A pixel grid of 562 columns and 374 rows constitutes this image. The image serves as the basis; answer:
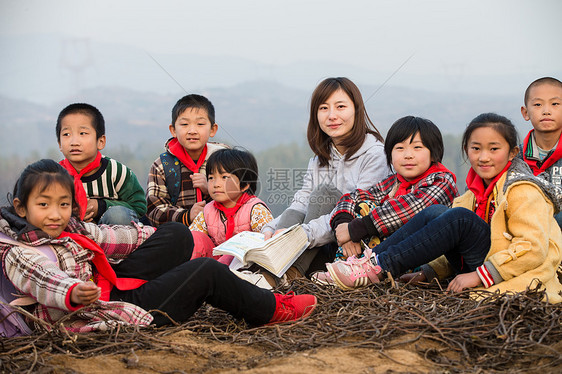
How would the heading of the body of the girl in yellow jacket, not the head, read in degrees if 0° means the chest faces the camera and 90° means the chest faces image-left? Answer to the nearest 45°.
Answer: approximately 45°

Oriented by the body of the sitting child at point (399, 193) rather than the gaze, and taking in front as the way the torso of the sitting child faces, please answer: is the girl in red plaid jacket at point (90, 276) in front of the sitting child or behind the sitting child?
in front

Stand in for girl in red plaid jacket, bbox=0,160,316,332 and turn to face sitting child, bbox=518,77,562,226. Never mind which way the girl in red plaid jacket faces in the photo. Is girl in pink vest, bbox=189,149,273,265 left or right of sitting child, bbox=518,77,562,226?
left

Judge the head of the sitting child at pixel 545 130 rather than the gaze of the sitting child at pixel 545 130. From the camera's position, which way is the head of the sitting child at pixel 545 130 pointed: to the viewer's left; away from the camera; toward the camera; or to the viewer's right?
toward the camera

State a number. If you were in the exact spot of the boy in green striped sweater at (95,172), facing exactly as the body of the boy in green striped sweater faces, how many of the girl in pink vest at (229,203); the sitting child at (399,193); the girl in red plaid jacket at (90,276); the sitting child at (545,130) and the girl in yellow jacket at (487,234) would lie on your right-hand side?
0

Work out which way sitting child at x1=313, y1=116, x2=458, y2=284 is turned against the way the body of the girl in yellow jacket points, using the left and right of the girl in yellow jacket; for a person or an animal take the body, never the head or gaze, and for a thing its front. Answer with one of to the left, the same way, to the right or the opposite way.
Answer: the same way

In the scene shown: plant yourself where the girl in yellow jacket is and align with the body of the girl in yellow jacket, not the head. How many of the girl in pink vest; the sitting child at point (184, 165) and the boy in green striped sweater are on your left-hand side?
0

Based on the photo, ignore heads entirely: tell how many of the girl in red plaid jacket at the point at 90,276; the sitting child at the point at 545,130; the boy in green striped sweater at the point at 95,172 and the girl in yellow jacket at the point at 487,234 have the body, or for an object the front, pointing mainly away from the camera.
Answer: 0

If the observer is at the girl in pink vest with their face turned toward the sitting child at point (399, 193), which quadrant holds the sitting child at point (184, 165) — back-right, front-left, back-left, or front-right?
back-left

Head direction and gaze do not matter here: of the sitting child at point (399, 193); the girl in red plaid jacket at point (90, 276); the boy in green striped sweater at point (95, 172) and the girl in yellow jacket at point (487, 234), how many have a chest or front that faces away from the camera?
0

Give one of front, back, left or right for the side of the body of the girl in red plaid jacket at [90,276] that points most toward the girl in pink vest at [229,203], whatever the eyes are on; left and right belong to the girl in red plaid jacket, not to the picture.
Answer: left

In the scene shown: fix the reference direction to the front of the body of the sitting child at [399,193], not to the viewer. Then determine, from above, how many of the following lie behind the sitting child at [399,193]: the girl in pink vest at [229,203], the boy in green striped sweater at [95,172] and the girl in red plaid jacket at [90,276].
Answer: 0

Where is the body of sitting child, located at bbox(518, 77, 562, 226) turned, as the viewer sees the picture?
toward the camera

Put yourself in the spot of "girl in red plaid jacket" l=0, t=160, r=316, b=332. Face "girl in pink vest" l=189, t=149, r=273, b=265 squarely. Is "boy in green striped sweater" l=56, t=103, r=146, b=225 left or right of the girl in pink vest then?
left

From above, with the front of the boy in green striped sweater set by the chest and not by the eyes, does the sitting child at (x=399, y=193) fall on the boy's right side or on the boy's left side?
on the boy's left side

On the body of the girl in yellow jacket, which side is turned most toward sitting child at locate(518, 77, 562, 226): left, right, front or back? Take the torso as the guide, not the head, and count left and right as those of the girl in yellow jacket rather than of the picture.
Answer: back

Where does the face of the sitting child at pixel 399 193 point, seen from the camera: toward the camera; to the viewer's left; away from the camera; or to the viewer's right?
toward the camera
